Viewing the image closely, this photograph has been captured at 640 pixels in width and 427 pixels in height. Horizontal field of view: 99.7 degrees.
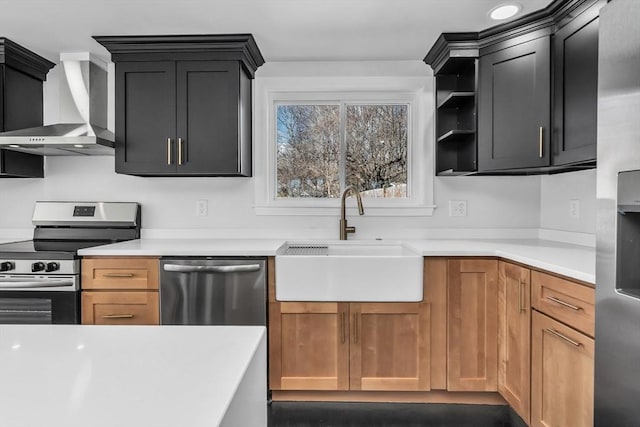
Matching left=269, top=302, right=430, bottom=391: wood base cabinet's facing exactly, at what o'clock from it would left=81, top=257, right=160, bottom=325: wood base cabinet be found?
left=81, top=257, right=160, bottom=325: wood base cabinet is roughly at 3 o'clock from left=269, top=302, right=430, bottom=391: wood base cabinet.

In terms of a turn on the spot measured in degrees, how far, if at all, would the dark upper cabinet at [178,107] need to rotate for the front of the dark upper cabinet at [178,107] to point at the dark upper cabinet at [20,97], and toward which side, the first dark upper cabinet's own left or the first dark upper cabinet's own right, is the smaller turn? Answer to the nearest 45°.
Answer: approximately 135° to the first dark upper cabinet's own right

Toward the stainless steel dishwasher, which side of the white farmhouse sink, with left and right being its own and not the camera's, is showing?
right

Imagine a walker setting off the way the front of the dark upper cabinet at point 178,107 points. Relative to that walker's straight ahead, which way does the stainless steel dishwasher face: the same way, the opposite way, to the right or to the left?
the same way

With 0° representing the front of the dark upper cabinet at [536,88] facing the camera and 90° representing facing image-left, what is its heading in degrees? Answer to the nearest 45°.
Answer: approximately 45°

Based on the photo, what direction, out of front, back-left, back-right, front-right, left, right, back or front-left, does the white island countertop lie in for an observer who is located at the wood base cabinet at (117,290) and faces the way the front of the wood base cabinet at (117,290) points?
front

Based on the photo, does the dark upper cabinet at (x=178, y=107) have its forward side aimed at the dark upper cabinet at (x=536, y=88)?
no

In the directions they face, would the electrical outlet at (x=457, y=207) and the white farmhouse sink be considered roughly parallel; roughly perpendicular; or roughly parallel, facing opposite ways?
roughly parallel

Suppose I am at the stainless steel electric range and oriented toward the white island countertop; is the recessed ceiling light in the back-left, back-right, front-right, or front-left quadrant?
front-left

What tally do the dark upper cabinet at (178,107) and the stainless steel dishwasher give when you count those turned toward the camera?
2

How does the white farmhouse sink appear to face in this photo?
toward the camera

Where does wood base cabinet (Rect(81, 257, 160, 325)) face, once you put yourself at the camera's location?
facing the viewer

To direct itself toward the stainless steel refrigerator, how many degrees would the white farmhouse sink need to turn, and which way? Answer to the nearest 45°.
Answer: approximately 45° to its left

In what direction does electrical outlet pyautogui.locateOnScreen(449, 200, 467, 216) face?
toward the camera

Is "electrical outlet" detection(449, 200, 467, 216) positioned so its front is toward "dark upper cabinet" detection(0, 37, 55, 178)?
no
